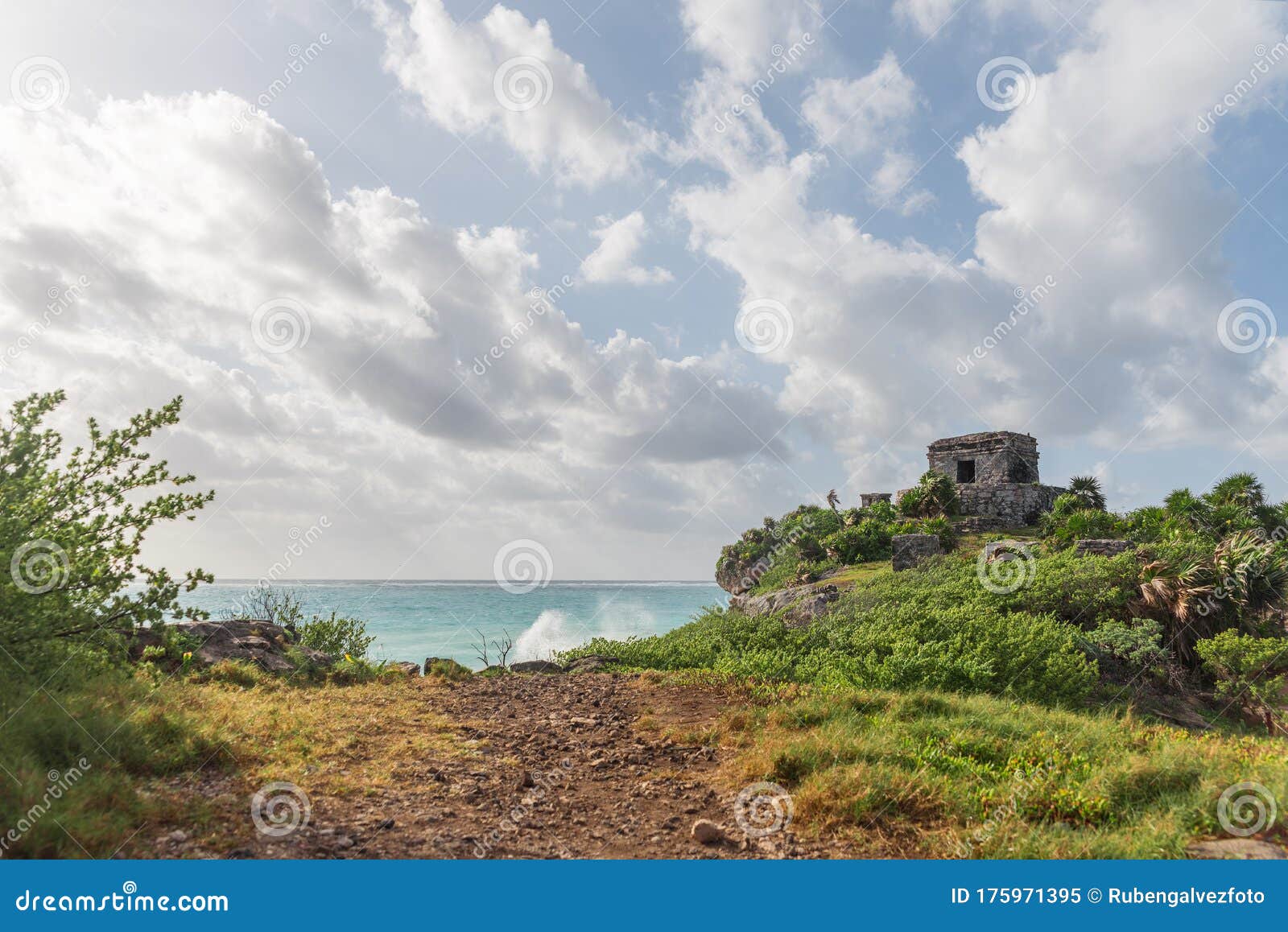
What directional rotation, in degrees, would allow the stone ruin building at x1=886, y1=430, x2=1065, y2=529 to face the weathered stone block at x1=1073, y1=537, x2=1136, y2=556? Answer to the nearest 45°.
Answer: approximately 45° to its left

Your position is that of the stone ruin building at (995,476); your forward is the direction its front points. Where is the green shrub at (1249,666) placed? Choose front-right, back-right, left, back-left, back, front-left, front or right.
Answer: front-left

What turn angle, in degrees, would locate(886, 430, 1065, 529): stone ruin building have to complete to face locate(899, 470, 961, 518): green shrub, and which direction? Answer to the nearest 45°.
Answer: approximately 45° to its right

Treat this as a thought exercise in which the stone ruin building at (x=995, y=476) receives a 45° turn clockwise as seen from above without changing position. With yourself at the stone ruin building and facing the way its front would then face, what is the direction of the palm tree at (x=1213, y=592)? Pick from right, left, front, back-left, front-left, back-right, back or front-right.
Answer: left

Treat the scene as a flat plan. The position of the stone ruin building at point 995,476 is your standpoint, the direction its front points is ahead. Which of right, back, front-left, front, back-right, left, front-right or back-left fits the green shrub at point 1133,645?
front-left

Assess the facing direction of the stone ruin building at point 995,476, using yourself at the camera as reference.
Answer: facing the viewer and to the left of the viewer

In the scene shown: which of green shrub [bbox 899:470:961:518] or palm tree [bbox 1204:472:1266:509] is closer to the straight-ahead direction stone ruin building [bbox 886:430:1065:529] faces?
the green shrub

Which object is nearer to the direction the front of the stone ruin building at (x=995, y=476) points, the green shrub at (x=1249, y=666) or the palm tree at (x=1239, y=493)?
the green shrub

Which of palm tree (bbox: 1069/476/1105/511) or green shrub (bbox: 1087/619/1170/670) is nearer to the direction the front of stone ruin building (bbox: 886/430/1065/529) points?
the green shrub
